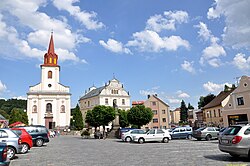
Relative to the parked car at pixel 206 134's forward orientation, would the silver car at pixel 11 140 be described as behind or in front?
behind

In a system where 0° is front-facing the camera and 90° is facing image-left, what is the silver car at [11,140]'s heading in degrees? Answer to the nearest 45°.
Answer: approximately 90°

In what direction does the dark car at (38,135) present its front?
to the viewer's left

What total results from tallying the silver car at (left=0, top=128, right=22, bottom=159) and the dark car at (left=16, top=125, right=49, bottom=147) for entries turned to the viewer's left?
2

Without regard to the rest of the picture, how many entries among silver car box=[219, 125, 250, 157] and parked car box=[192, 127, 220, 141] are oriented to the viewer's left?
0

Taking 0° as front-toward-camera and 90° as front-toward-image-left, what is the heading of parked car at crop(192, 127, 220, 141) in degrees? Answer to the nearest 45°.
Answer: approximately 225°

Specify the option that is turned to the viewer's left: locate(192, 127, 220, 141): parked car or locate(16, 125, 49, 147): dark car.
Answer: the dark car
